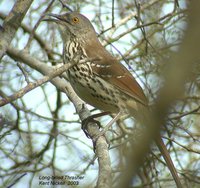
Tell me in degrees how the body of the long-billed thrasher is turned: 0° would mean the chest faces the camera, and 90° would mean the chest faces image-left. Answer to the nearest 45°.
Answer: approximately 90°
